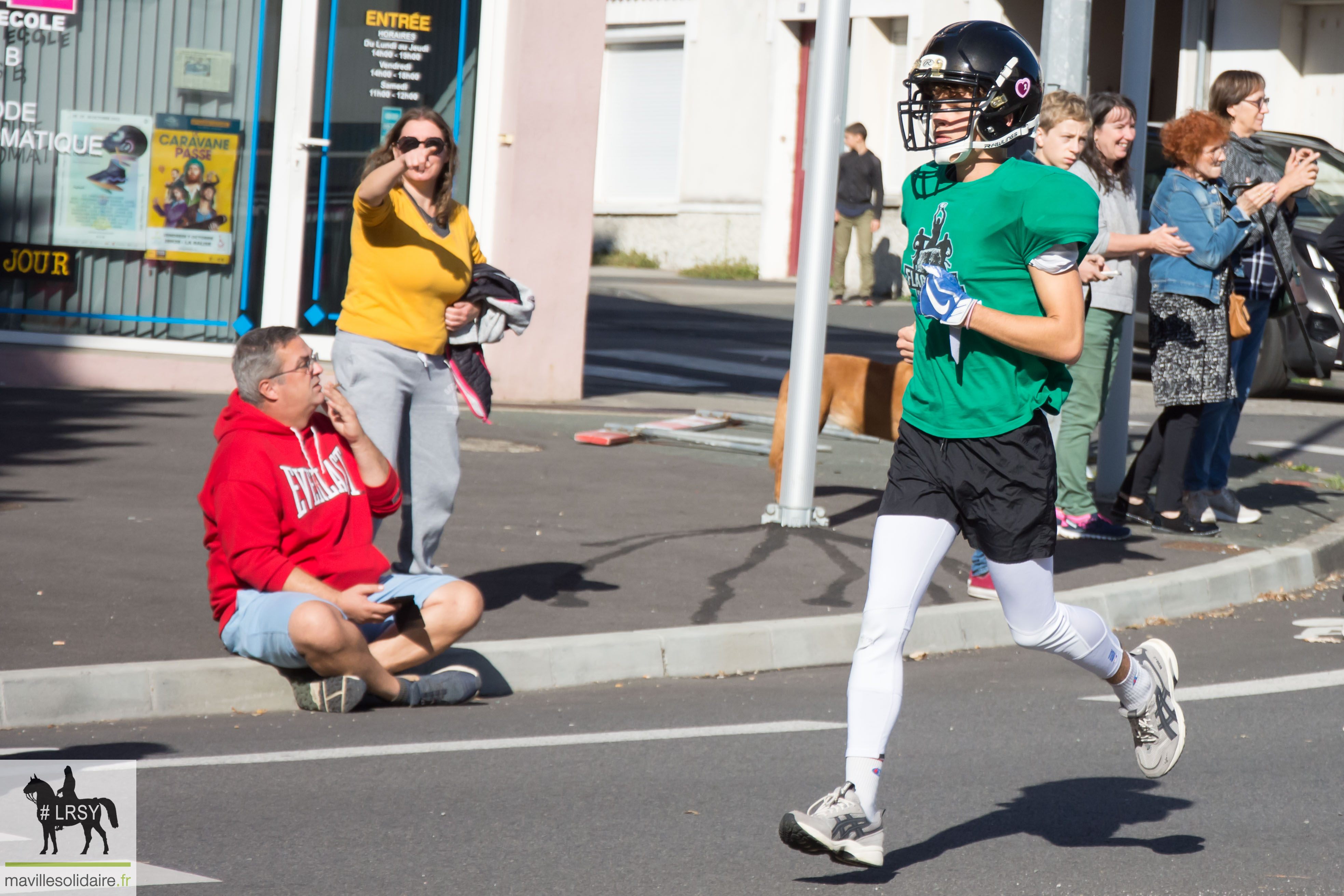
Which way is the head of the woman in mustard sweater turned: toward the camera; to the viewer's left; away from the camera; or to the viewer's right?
toward the camera

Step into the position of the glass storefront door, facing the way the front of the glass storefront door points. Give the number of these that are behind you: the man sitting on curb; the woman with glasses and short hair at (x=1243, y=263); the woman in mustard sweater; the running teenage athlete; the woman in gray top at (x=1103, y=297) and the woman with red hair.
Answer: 0

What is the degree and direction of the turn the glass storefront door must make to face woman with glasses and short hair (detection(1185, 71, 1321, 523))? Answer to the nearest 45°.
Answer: approximately 45° to its left

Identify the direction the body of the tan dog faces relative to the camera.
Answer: to the viewer's right

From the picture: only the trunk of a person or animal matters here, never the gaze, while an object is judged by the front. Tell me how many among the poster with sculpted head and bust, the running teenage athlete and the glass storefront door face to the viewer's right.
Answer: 0

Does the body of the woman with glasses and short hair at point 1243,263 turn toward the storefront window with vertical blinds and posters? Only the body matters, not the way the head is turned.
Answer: no

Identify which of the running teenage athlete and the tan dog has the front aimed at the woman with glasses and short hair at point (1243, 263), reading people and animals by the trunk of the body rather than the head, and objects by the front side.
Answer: the tan dog

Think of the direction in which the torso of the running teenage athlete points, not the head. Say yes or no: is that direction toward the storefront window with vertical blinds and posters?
no

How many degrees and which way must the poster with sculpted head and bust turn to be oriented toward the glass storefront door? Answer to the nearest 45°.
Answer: approximately 90° to its left

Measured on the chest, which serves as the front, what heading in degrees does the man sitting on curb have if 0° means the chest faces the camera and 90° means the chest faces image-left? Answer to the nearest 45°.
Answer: approximately 315°

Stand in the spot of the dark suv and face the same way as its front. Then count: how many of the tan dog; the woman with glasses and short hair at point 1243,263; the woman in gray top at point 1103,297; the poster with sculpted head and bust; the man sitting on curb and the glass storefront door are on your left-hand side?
0

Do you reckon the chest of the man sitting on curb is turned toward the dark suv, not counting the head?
no

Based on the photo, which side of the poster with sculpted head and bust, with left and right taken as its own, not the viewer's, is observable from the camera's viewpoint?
front
